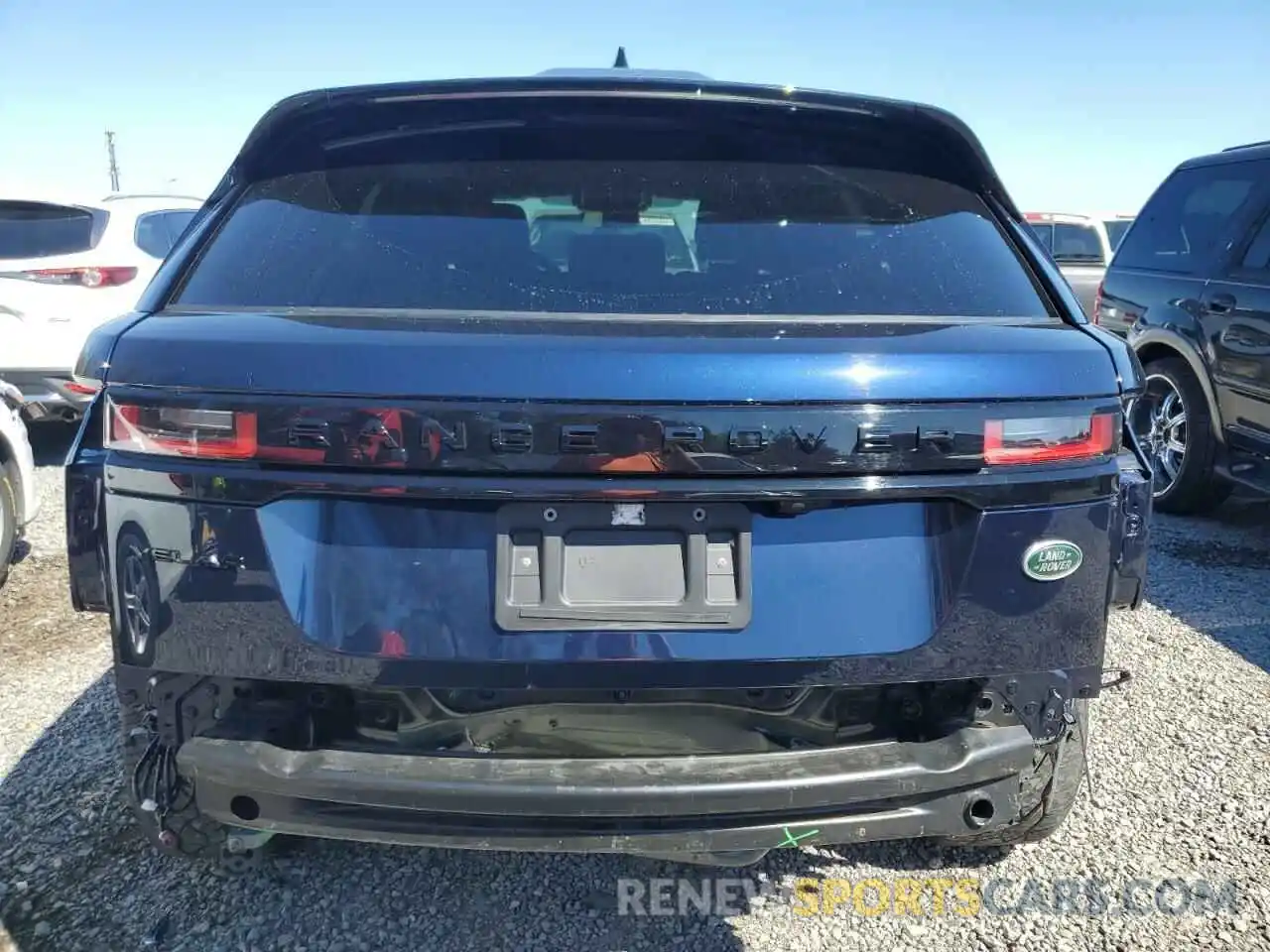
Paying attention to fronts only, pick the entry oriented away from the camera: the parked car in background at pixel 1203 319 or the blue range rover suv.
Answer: the blue range rover suv

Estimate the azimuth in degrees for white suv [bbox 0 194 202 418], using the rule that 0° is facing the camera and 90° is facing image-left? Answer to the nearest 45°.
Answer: approximately 225°

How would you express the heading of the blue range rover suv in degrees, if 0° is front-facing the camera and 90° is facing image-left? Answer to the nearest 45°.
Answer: approximately 180°

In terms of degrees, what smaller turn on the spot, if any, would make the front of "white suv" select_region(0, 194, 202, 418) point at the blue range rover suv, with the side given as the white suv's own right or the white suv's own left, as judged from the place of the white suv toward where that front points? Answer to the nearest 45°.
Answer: approximately 135° to the white suv's own right

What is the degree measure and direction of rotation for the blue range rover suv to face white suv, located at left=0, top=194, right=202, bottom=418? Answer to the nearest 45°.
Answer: approximately 45° to its left

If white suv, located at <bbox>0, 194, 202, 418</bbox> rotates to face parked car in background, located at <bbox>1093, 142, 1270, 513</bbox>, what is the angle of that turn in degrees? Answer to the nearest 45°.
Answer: approximately 90° to its right

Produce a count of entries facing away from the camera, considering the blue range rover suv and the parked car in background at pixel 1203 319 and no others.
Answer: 1
